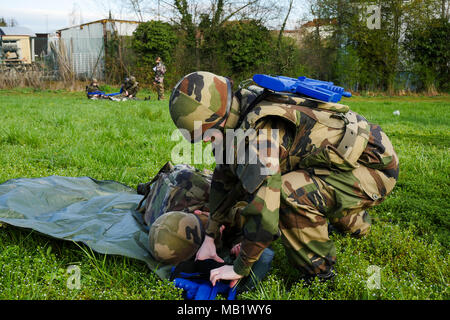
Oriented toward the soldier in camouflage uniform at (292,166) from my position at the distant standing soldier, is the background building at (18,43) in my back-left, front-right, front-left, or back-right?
back-right

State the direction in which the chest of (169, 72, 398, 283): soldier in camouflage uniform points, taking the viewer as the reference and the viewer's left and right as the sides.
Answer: facing to the left of the viewer

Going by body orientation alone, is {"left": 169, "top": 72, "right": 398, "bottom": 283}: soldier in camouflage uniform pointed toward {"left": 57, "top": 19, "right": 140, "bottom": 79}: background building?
no

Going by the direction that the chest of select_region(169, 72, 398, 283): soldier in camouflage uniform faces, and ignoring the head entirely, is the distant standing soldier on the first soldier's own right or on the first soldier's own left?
on the first soldier's own right
